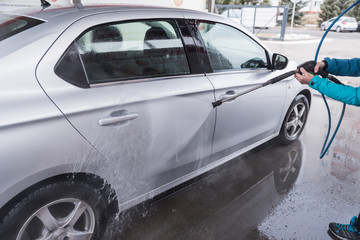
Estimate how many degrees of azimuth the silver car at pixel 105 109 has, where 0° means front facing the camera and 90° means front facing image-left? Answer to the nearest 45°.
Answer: approximately 225°
